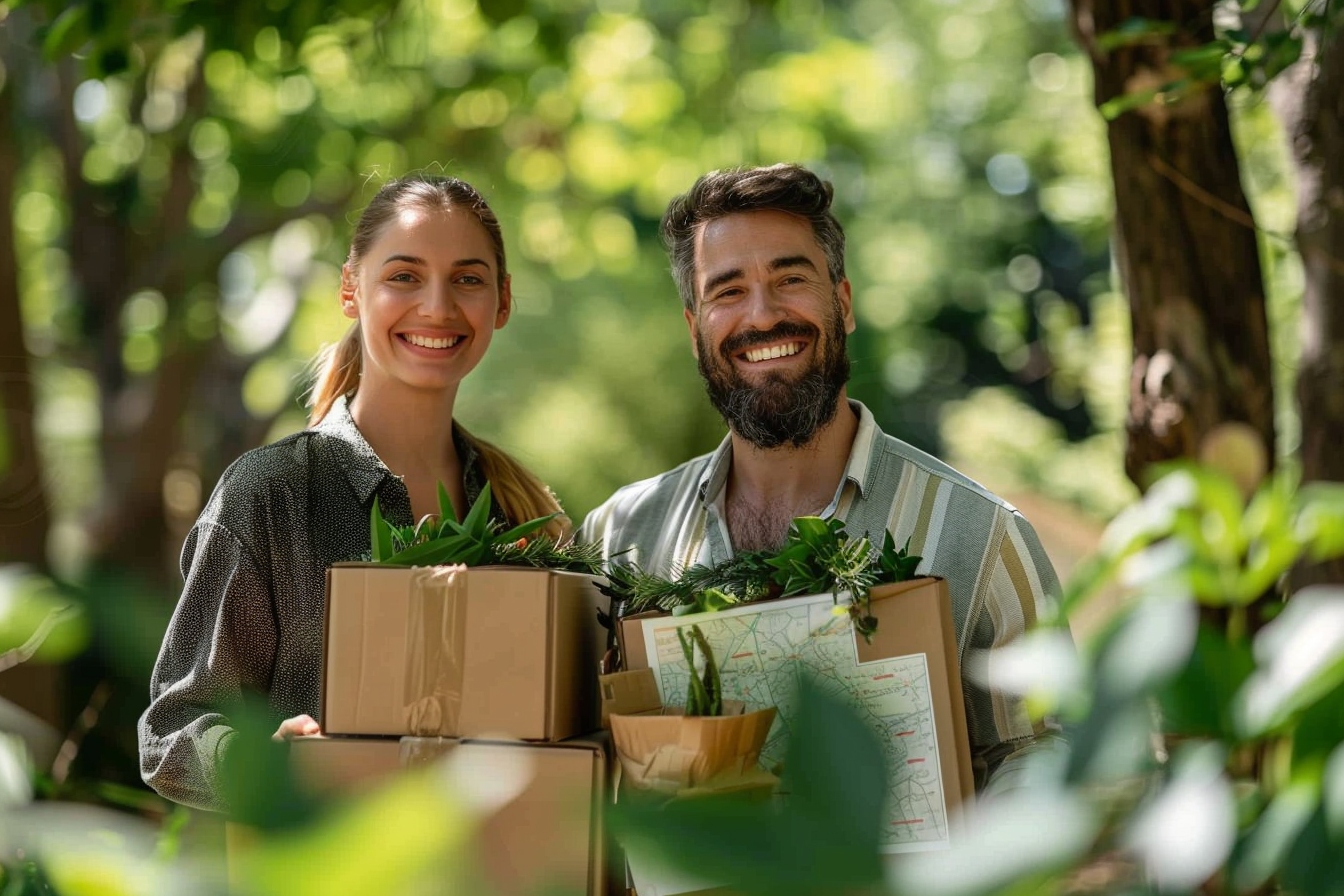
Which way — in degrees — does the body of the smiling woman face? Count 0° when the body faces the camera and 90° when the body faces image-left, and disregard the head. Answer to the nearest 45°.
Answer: approximately 315°
